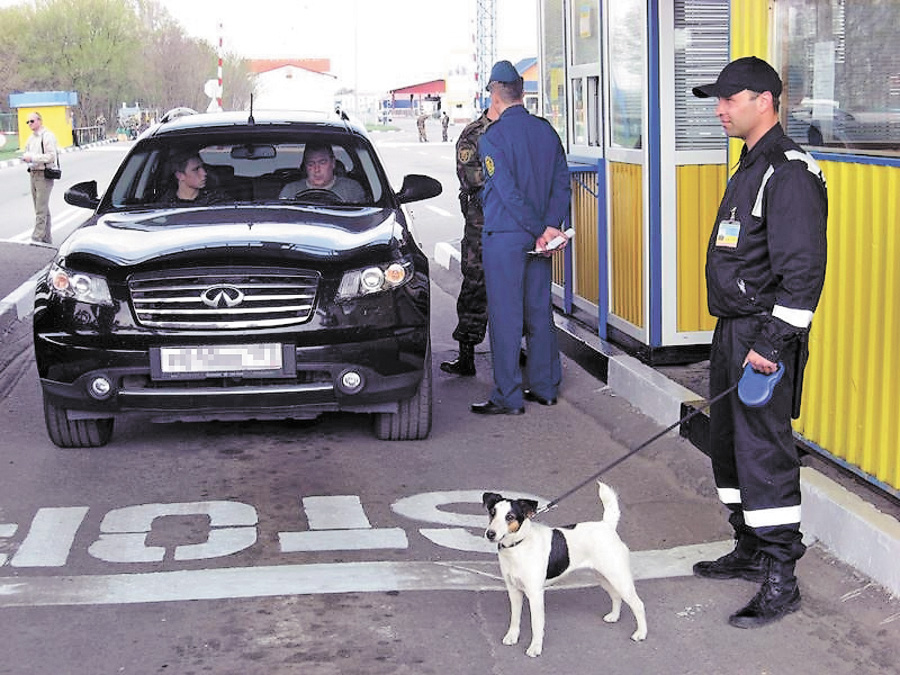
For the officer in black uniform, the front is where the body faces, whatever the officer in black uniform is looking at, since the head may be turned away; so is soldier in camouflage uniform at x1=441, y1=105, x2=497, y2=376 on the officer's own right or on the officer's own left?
on the officer's own right

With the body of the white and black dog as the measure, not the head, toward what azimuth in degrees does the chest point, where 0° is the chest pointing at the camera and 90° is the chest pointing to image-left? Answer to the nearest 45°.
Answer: approximately 45°

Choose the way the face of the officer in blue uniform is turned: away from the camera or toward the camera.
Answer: away from the camera

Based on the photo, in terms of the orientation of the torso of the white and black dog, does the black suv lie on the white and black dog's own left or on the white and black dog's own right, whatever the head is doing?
on the white and black dog's own right

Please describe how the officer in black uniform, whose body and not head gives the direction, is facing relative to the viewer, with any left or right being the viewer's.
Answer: facing to the left of the viewer

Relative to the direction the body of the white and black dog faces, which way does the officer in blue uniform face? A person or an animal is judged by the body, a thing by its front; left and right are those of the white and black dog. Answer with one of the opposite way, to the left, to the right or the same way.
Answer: to the right

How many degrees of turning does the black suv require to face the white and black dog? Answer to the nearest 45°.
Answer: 0° — it already faces it

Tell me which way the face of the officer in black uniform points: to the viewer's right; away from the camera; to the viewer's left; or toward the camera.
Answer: to the viewer's left

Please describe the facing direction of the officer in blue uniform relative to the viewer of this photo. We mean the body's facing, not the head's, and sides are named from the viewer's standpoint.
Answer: facing away from the viewer and to the left of the viewer
